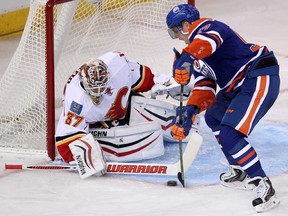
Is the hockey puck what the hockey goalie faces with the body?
yes

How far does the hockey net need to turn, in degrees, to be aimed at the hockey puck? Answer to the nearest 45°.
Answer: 0° — it already faces it

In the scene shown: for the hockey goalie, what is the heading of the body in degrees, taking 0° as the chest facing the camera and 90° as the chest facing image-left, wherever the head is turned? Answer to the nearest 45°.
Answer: approximately 315°

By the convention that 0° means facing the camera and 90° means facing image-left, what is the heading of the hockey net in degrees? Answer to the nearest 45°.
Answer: approximately 315°
